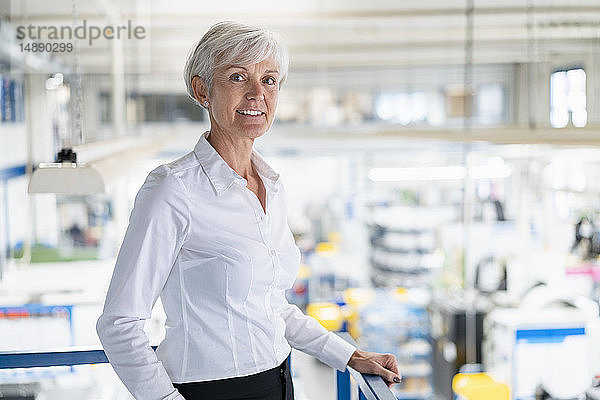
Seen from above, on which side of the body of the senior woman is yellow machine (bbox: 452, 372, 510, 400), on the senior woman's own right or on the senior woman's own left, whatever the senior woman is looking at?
on the senior woman's own left

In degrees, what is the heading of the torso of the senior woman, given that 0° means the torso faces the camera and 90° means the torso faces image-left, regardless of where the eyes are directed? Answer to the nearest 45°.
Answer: approximately 315°

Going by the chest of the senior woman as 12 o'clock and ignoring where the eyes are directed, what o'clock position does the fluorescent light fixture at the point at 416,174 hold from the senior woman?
The fluorescent light fixture is roughly at 8 o'clock from the senior woman.

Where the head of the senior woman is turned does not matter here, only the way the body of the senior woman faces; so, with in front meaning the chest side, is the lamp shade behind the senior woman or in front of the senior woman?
behind
